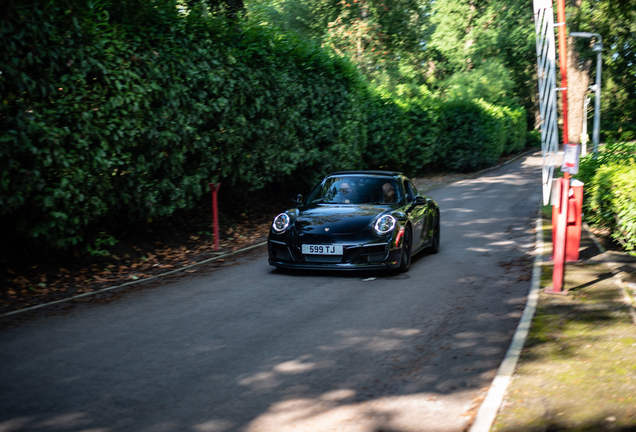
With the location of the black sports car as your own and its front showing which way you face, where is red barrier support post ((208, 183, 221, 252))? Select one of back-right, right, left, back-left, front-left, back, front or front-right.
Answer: right

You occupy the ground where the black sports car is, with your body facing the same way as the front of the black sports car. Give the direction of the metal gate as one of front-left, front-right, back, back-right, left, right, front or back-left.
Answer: back-left

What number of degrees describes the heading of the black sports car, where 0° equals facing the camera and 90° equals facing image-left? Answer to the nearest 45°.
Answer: approximately 45°

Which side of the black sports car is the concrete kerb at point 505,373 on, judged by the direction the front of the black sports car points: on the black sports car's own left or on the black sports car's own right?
on the black sports car's own left

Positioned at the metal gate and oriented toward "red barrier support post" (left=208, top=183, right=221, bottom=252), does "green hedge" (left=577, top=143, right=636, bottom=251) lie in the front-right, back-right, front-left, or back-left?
back-right

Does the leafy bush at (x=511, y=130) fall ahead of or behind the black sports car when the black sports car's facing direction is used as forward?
behind

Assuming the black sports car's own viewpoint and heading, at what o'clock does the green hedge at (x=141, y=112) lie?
The green hedge is roughly at 2 o'clock from the black sports car.

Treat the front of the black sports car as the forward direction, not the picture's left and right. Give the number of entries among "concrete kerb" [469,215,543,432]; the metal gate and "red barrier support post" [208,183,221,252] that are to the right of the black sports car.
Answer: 1
